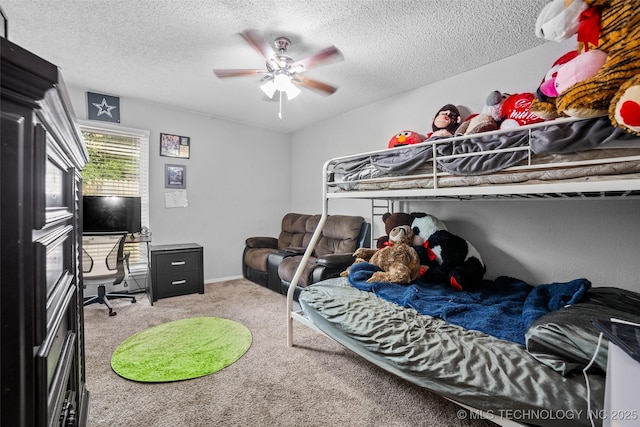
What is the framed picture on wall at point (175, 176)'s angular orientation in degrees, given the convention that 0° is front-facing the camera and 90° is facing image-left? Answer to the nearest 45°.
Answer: approximately 0°

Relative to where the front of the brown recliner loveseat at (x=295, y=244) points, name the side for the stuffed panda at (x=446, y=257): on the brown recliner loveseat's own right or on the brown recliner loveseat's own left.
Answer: on the brown recliner loveseat's own left

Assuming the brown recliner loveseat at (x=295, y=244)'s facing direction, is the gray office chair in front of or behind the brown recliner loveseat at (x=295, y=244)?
in front

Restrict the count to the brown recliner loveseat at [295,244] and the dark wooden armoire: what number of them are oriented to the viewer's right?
1

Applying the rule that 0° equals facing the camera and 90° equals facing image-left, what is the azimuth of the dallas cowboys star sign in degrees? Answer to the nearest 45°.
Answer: approximately 0°

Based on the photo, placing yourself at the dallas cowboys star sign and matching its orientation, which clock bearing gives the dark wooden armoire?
The dark wooden armoire is roughly at 12 o'clock from the dallas cowboys star sign.

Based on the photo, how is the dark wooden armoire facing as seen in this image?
to the viewer's right

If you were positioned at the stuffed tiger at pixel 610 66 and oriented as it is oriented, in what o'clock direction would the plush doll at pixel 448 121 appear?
The plush doll is roughly at 3 o'clock from the stuffed tiger.

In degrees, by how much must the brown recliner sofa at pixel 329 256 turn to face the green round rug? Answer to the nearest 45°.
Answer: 0° — it already faces it

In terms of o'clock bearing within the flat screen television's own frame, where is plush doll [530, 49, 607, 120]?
The plush doll is roughly at 11 o'clock from the flat screen television.

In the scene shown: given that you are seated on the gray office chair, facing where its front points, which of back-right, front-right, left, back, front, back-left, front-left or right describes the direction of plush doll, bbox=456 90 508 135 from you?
back-right
